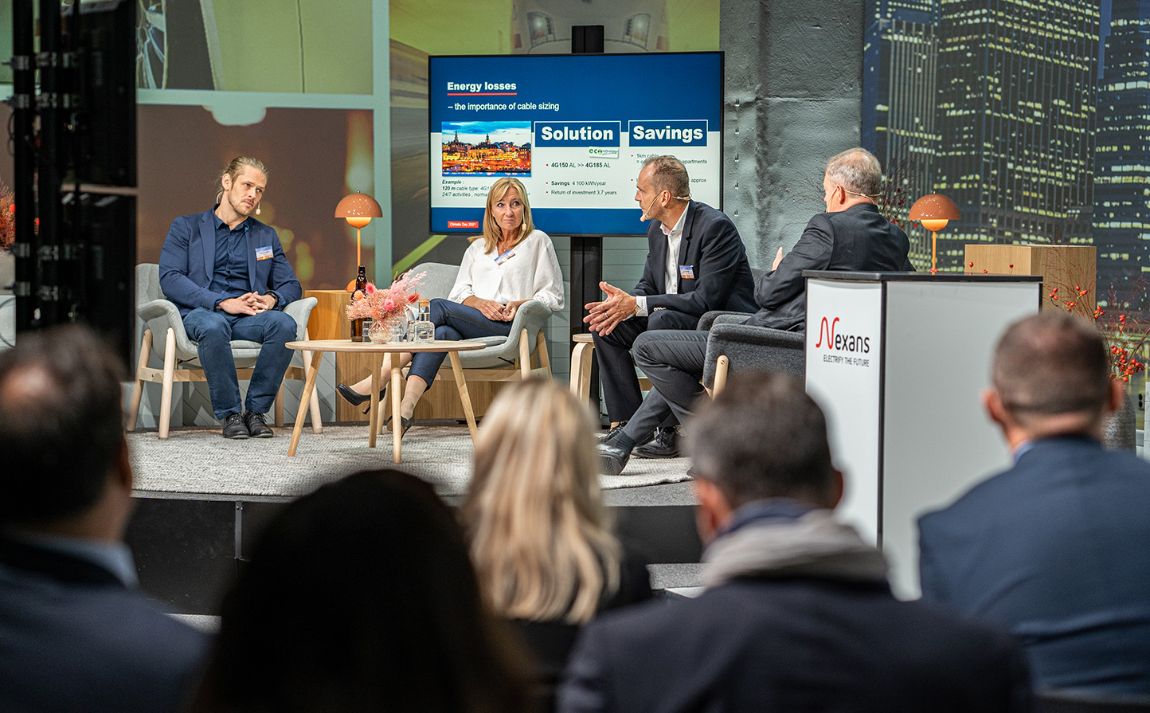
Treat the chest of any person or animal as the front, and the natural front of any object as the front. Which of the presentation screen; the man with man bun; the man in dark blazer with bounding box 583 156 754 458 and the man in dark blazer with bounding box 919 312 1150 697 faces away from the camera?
the man in dark blazer with bounding box 919 312 1150 697

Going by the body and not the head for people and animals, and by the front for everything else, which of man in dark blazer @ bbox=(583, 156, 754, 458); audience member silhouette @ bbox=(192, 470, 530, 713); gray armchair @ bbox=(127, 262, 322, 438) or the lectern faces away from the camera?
the audience member silhouette

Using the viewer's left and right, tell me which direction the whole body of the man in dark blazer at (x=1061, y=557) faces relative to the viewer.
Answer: facing away from the viewer

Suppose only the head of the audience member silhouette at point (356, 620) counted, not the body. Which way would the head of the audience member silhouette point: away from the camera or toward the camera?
away from the camera

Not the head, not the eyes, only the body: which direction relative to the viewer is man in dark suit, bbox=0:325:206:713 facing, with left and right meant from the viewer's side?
facing away from the viewer

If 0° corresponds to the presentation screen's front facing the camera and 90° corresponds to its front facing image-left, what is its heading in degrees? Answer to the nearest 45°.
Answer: approximately 0°

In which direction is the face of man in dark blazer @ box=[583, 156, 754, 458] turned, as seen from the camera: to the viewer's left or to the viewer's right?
to the viewer's left

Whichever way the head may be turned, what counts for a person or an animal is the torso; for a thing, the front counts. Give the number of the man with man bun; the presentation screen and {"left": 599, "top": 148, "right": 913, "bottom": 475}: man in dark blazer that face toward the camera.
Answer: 2

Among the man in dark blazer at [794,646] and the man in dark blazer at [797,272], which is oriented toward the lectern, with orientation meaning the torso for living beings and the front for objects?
the man in dark blazer at [794,646]

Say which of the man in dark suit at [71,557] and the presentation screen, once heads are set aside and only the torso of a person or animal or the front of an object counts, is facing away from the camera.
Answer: the man in dark suit

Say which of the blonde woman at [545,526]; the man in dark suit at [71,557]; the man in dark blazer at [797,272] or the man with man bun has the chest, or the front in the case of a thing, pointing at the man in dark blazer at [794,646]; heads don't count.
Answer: the man with man bun

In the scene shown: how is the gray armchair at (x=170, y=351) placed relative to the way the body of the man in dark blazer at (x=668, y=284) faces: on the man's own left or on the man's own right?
on the man's own right

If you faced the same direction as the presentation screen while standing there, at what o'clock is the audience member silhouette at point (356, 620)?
The audience member silhouette is roughly at 12 o'clock from the presentation screen.

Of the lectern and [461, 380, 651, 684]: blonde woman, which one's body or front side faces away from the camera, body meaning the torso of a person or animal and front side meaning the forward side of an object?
the blonde woman

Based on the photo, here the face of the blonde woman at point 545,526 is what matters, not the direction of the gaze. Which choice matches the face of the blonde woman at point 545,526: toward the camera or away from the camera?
away from the camera
